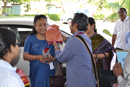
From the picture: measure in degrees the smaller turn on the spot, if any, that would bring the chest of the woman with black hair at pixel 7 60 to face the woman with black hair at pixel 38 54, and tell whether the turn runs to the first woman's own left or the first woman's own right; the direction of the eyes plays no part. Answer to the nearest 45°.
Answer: approximately 45° to the first woman's own left

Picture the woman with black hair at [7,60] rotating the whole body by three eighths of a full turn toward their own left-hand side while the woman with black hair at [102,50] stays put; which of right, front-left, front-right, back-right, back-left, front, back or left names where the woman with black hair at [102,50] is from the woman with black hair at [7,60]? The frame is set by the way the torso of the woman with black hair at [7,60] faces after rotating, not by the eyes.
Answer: back-right

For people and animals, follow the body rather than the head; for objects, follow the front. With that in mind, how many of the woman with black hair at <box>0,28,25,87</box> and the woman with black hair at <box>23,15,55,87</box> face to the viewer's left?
0

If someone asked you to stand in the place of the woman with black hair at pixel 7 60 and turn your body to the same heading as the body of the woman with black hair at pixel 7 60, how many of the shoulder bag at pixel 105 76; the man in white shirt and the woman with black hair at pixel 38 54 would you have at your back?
0

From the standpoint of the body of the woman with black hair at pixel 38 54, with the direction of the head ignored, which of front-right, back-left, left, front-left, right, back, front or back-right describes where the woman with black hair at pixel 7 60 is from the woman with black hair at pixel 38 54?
front-right

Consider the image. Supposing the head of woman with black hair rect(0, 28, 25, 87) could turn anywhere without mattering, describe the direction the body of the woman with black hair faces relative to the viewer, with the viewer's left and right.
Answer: facing away from the viewer and to the right of the viewer

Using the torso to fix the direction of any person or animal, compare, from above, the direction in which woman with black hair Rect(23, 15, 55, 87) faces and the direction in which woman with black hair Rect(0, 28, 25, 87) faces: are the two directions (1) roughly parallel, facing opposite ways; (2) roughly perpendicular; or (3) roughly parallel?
roughly perpendicular

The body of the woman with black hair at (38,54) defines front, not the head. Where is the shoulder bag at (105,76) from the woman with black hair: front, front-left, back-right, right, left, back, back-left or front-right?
front-left

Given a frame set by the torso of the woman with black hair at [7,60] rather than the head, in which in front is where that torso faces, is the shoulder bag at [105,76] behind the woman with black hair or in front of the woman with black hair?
in front

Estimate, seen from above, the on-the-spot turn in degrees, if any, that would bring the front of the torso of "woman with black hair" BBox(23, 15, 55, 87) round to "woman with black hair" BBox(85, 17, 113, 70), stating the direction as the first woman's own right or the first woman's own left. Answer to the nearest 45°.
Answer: approximately 45° to the first woman's own left

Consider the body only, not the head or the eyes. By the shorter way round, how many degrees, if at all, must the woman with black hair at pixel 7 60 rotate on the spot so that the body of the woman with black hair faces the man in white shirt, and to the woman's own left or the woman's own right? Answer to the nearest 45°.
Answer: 0° — they already face them

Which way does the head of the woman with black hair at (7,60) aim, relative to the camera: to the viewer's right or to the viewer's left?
to the viewer's right

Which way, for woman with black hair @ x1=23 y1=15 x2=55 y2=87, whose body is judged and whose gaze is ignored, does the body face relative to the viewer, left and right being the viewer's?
facing the viewer and to the right of the viewer
